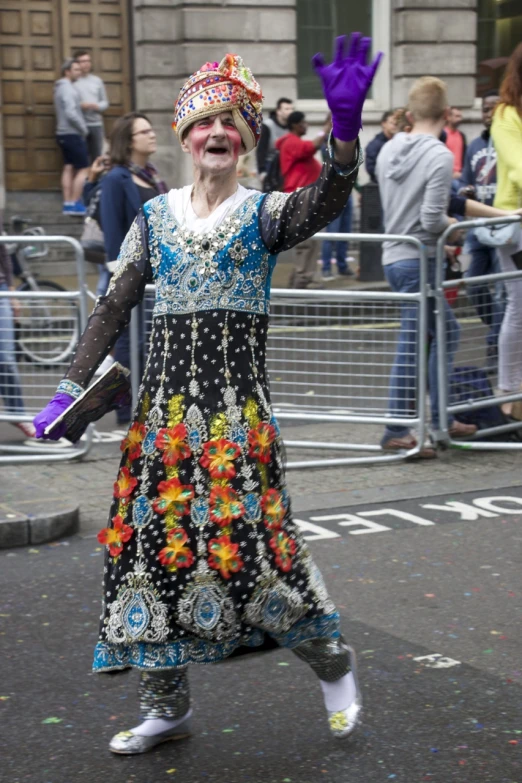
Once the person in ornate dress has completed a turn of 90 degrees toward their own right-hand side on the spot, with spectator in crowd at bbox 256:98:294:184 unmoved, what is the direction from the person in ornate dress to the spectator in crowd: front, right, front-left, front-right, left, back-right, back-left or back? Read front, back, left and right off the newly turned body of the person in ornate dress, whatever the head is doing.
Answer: right

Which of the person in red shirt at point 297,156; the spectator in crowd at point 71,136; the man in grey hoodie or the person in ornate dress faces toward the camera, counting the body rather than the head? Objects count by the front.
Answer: the person in ornate dress

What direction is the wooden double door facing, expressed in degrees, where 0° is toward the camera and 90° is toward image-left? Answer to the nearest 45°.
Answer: approximately 0°

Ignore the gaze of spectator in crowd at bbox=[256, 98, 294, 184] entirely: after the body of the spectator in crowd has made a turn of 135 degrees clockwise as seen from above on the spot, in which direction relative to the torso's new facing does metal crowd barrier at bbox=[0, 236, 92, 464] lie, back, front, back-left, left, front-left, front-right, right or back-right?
left

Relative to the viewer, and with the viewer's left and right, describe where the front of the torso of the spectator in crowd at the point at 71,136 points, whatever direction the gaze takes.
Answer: facing to the right of the viewer

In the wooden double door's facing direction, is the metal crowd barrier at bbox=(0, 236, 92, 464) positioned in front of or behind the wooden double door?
in front

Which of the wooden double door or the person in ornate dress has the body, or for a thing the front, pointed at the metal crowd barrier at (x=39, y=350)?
the wooden double door

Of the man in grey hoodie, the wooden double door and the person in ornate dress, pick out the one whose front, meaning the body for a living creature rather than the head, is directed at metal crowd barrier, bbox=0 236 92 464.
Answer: the wooden double door

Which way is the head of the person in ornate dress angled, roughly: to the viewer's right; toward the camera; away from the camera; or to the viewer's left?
toward the camera

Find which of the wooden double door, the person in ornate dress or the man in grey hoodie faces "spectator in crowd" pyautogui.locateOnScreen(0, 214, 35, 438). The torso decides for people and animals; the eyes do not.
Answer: the wooden double door

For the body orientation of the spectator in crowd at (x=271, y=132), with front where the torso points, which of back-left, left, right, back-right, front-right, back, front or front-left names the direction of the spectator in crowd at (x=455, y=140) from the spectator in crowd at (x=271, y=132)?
front-left

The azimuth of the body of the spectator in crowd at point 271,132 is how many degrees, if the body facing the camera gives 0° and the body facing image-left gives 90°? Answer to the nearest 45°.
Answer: approximately 315°

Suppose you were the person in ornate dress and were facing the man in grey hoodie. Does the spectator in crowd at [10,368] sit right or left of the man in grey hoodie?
left

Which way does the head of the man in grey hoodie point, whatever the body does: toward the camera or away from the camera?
away from the camera

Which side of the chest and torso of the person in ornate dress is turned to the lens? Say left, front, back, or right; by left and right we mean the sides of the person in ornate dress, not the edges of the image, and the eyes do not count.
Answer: front

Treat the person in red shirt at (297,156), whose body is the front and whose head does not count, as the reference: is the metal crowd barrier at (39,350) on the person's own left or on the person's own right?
on the person's own right
